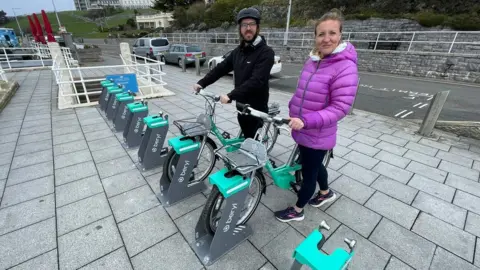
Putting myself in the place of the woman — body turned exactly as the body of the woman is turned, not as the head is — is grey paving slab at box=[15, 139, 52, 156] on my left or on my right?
on my right

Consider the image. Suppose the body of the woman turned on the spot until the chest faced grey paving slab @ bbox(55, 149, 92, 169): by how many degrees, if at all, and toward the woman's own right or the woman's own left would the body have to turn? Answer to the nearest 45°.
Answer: approximately 45° to the woman's own right

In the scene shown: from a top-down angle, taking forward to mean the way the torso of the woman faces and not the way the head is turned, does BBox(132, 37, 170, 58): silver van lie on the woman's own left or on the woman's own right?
on the woman's own right

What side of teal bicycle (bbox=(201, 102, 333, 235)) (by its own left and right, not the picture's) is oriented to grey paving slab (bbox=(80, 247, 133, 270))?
front

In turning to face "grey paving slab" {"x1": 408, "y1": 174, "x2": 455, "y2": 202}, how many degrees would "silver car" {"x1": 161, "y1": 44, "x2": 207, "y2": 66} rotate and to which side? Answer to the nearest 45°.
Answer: approximately 135° to its left

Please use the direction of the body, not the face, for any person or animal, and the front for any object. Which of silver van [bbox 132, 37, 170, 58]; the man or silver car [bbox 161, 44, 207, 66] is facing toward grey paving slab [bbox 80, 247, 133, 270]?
the man

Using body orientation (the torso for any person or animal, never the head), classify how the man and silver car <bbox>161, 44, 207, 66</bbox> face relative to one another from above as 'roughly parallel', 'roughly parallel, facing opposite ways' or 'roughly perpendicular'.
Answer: roughly perpendicular

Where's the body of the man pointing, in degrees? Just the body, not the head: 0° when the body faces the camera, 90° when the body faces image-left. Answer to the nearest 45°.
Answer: approximately 45°

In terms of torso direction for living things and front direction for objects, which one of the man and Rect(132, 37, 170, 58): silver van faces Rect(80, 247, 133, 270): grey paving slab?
the man

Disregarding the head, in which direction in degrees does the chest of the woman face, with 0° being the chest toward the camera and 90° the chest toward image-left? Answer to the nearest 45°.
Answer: approximately 45°

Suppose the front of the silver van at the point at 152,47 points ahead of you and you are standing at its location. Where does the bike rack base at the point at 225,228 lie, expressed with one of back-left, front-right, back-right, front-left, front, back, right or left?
back-left

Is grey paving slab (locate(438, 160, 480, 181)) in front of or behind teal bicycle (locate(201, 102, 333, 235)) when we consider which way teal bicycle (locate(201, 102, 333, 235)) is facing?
behind
